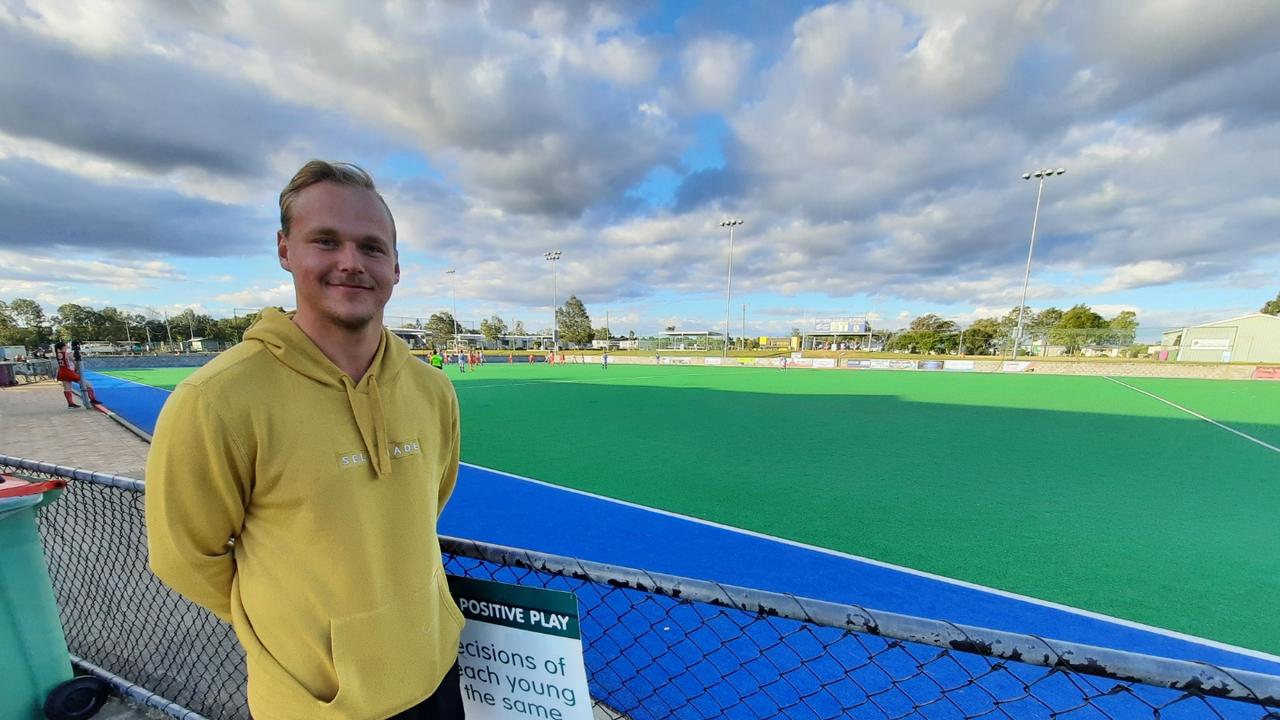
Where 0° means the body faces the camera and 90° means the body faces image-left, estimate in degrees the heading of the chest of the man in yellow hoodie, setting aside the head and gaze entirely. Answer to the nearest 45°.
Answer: approximately 315°

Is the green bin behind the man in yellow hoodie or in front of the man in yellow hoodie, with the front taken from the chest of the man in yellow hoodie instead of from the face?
behind

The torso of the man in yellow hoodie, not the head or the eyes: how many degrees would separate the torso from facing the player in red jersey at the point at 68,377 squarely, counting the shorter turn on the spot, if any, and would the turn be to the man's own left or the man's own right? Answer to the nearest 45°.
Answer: approximately 135° to the man's own left

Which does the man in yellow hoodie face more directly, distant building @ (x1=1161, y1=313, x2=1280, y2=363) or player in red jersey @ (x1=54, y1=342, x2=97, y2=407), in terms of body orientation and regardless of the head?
the distant building
